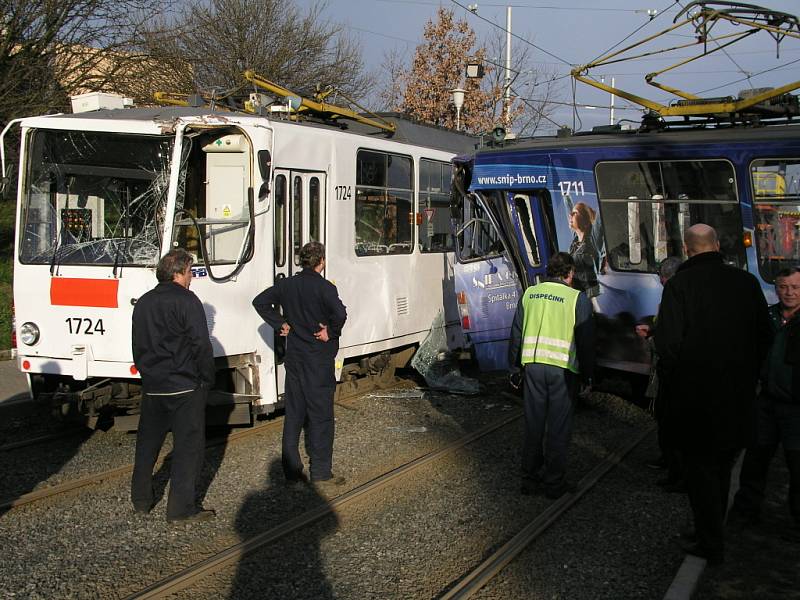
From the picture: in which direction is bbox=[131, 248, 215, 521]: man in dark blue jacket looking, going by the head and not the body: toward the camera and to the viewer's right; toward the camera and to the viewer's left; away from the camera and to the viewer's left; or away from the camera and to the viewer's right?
away from the camera and to the viewer's right

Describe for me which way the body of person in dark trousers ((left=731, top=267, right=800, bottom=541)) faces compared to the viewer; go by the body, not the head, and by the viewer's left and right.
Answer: facing the viewer and to the left of the viewer

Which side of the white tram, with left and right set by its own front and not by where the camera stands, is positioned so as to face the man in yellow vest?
left

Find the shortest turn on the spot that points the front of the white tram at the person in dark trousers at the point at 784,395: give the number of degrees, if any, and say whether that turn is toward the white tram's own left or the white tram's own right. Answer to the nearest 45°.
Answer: approximately 90° to the white tram's own left

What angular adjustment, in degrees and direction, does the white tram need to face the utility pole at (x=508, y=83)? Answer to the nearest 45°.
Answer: approximately 180°

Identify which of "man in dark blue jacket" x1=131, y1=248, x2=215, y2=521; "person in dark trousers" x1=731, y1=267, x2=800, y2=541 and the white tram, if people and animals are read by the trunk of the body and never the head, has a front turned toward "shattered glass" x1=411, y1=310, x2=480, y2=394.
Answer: the man in dark blue jacket

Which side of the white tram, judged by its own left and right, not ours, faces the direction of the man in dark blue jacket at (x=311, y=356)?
left

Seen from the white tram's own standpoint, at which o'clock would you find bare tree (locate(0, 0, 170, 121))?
The bare tree is roughly at 4 o'clock from the white tram.

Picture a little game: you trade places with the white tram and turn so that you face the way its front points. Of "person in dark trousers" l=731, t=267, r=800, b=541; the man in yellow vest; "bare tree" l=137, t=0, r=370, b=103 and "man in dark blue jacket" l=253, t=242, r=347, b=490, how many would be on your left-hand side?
3

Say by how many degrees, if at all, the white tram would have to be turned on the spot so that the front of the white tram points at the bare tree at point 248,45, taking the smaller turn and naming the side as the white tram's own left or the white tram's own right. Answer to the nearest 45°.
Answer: approximately 135° to the white tram's own right

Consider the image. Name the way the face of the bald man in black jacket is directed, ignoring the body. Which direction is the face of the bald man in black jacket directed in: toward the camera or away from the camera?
away from the camera

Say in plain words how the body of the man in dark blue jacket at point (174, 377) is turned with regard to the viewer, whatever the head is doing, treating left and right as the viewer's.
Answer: facing away from the viewer and to the right of the viewer
